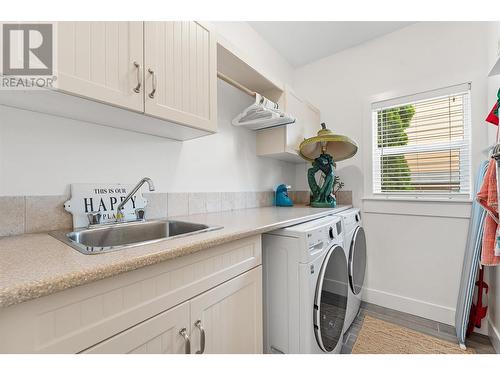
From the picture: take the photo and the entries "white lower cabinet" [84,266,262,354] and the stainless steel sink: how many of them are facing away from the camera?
0

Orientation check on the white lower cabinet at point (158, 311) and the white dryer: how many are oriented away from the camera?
0

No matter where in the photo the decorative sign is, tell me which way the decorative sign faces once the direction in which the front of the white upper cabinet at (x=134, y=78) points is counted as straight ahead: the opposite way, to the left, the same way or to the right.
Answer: the same way

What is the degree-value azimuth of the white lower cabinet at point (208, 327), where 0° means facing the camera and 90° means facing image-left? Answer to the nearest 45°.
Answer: approximately 315°

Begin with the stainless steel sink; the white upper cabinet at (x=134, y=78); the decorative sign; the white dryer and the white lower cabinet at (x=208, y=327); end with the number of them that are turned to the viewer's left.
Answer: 0

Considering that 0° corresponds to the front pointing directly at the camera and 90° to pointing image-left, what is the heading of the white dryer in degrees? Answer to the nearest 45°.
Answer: approximately 270°

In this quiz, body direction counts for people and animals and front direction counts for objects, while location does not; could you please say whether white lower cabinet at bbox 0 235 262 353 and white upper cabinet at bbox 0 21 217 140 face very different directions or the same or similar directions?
same or similar directions

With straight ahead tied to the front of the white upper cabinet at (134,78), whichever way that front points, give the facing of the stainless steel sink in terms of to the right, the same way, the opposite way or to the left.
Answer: the same way

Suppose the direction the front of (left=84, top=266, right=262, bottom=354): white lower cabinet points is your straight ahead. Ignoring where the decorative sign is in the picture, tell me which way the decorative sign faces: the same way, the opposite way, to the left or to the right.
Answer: the same way

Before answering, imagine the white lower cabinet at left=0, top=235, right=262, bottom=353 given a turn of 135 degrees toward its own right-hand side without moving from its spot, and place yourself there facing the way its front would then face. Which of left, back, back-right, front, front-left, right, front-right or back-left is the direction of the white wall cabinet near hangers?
back-right

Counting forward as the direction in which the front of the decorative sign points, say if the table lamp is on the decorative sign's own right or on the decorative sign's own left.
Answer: on the decorative sign's own left

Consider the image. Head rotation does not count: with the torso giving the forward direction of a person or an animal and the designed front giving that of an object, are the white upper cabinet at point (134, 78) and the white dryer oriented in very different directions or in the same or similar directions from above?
same or similar directions

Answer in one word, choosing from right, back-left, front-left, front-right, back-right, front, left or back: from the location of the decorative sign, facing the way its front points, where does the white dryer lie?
front-left

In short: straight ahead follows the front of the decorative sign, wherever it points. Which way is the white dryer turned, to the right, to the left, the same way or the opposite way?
the same way

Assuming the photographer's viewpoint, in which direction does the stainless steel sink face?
facing the viewer and to the right of the viewer

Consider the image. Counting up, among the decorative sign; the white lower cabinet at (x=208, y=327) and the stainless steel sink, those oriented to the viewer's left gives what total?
0

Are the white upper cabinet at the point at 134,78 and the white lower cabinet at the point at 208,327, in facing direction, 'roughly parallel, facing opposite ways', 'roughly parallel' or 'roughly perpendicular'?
roughly parallel
